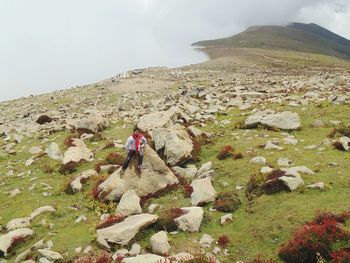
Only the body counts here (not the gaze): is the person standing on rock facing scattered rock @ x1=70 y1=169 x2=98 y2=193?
no

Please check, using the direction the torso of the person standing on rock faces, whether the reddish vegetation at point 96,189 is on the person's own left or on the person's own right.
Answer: on the person's own right

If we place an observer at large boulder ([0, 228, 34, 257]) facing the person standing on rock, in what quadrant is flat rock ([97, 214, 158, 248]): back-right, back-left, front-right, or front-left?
front-right

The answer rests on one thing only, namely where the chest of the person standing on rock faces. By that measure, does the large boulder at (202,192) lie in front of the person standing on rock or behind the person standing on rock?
in front

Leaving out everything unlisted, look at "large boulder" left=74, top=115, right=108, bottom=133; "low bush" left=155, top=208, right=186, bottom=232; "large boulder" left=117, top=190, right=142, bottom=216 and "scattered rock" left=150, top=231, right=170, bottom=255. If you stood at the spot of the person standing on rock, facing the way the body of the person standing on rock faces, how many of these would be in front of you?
3

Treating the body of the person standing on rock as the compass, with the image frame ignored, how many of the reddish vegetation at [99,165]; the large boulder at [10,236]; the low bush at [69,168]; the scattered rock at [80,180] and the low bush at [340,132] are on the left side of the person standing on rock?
1

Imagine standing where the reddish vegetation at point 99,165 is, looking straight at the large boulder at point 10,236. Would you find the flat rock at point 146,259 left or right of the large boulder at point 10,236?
left

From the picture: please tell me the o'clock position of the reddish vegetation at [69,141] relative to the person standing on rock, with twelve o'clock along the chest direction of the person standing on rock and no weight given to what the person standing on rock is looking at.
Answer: The reddish vegetation is roughly at 5 o'clock from the person standing on rock.

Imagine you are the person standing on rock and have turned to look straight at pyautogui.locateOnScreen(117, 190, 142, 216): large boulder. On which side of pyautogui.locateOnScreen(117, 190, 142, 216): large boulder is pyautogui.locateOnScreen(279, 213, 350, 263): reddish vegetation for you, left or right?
left

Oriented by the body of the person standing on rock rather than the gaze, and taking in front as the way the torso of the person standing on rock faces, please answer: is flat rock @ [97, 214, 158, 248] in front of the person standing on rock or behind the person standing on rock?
in front

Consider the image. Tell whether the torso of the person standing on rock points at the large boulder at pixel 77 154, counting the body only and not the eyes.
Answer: no

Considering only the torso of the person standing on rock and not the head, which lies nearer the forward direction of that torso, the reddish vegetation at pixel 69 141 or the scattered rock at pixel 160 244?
the scattered rock

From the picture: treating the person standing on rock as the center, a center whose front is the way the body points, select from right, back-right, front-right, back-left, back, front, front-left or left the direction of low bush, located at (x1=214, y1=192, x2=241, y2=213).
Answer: front-left

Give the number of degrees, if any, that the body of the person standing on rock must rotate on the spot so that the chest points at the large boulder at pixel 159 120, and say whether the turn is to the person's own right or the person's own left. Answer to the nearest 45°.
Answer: approximately 180°

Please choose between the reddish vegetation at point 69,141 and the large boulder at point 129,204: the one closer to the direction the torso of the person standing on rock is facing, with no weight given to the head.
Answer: the large boulder

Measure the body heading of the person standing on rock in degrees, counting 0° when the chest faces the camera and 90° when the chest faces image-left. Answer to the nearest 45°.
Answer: approximately 0°
